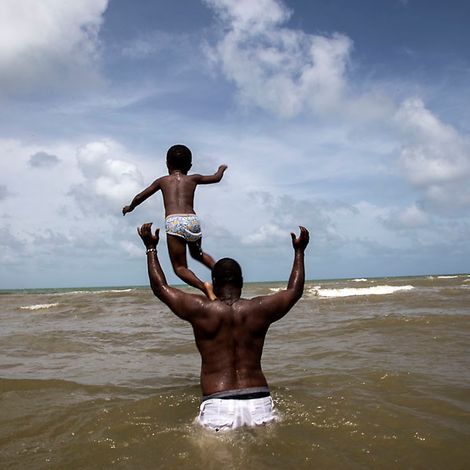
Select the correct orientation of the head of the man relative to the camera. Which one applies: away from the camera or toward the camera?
away from the camera

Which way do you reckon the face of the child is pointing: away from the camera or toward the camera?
away from the camera

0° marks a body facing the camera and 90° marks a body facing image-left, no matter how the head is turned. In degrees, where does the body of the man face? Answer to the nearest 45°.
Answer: approximately 180°
